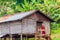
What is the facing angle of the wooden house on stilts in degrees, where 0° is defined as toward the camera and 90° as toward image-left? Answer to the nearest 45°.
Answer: approximately 315°
